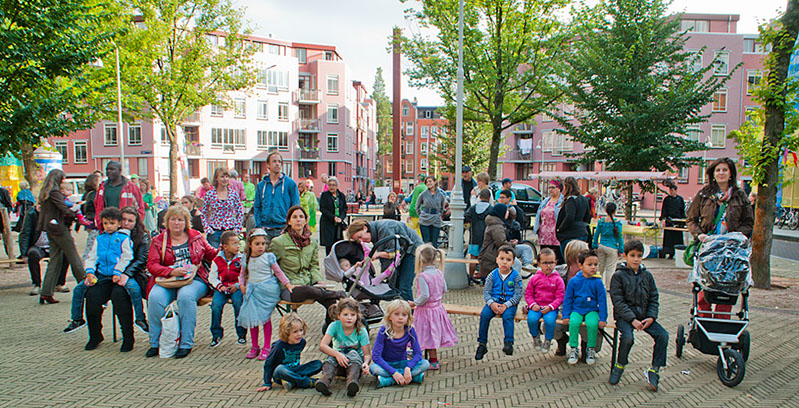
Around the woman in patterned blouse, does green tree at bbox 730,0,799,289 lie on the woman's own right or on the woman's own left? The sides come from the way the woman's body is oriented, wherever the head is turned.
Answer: on the woman's own left

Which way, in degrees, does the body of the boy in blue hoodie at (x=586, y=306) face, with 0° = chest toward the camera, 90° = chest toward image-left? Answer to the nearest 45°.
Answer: approximately 0°

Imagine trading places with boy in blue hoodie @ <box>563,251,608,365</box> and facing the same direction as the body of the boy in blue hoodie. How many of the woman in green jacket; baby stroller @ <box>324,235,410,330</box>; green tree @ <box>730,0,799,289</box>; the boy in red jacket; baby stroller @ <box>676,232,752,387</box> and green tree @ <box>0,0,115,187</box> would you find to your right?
4

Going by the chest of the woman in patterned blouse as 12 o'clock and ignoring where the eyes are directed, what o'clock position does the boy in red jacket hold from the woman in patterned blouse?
The boy in red jacket is roughly at 12 o'clock from the woman in patterned blouse.

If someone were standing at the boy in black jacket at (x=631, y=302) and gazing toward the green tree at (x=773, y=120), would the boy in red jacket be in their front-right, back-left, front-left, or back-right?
back-left

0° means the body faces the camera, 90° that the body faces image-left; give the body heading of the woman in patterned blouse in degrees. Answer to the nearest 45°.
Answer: approximately 0°

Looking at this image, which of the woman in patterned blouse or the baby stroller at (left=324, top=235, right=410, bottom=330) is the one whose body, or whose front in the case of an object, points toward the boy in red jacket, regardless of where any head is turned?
the woman in patterned blouse
